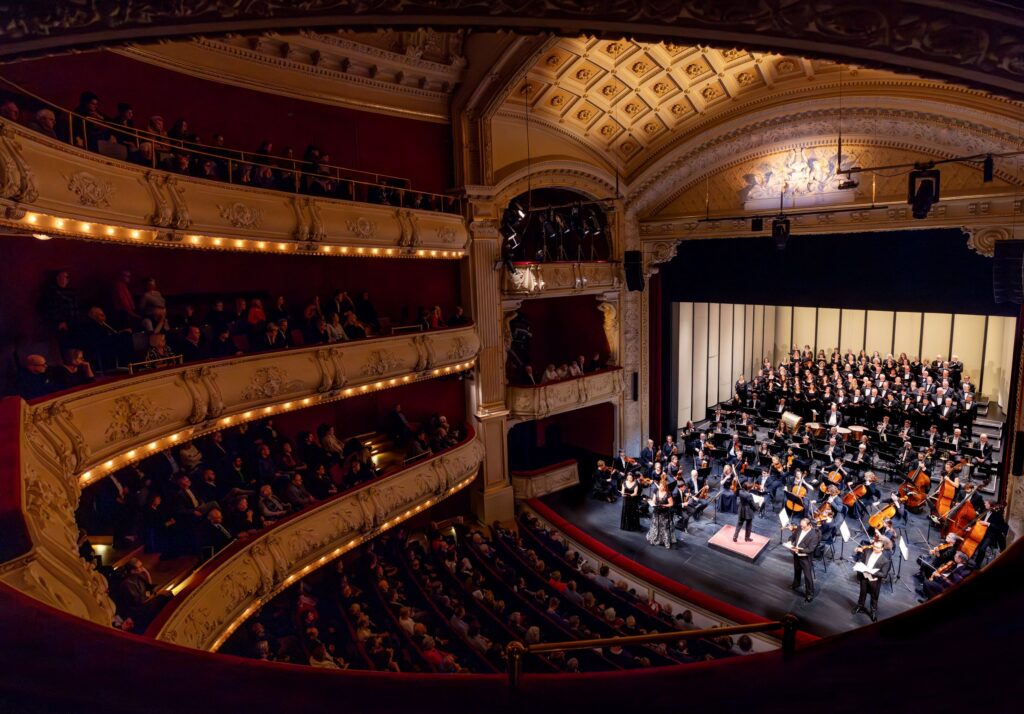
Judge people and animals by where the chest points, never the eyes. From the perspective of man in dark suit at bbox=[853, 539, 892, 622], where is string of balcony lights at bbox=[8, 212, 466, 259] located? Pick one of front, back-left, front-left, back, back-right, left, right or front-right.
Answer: front

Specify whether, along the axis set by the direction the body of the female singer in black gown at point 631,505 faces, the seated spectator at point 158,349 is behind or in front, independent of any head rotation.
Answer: in front

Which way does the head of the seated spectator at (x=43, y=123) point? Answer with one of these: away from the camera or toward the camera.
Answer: toward the camera

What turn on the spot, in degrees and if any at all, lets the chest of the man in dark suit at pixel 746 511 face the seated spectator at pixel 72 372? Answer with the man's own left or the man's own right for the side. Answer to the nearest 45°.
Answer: approximately 180°

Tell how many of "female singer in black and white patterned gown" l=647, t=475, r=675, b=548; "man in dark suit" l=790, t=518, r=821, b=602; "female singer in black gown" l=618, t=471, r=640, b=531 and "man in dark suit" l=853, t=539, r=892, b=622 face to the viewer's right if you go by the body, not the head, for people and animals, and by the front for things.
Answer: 0

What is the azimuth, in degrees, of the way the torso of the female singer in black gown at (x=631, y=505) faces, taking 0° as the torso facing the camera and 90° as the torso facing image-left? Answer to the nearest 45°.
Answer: approximately 45°

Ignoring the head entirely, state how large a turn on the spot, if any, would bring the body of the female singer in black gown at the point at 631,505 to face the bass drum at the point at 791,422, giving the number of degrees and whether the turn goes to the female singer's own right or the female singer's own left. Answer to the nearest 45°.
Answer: approximately 180°

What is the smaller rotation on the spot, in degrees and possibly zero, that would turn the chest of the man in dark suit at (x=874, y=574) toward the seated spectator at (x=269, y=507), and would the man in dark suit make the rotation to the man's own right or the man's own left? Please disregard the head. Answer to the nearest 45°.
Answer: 0° — they already face them

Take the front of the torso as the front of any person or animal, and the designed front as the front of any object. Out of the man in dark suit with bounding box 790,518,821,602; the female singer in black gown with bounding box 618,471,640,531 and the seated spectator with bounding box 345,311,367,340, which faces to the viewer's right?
the seated spectator

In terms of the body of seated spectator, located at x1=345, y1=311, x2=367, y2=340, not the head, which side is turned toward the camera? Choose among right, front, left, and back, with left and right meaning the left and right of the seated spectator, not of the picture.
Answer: right

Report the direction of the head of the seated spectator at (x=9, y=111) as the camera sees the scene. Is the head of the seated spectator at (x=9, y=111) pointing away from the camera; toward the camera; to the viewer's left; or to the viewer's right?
to the viewer's right

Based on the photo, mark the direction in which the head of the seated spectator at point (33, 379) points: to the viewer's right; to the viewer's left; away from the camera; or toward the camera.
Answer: to the viewer's right

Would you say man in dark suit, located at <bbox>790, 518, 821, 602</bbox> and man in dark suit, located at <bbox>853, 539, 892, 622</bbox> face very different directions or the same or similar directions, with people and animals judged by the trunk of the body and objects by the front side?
same or similar directions

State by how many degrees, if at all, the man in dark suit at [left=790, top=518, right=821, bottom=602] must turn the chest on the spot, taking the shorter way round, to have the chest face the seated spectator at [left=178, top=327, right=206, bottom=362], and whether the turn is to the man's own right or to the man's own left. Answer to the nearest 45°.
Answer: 0° — they already face them

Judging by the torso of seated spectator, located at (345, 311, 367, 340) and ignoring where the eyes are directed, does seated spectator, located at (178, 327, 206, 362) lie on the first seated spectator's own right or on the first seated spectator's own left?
on the first seated spectator's own right

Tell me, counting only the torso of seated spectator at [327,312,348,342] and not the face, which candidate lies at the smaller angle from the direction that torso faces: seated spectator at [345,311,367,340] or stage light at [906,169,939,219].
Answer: the stage light

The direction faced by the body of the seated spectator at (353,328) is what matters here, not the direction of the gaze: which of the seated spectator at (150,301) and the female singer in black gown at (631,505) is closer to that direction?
the female singer in black gown

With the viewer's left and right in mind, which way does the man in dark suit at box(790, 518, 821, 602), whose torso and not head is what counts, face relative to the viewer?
facing the viewer and to the left of the viewer

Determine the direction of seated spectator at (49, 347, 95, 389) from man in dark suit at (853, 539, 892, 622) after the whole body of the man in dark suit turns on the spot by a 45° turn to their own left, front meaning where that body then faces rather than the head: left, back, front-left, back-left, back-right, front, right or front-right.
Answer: front-right
